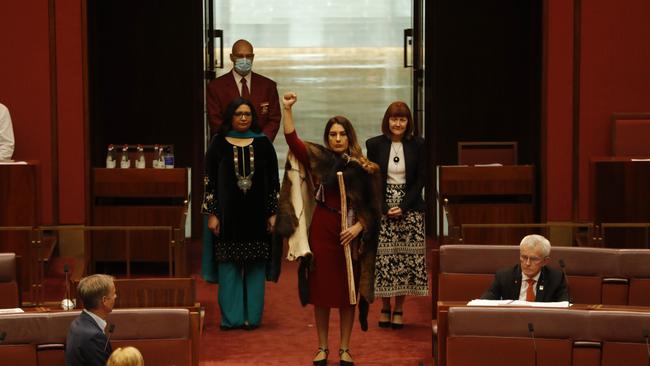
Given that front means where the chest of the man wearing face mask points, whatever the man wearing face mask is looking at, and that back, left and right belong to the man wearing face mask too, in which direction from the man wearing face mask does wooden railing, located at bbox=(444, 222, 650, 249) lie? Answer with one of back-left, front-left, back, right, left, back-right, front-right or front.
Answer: left

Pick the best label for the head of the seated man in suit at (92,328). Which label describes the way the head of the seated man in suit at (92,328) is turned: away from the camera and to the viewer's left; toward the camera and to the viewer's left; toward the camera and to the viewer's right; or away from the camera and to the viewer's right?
away from the camera and to the viewer's right

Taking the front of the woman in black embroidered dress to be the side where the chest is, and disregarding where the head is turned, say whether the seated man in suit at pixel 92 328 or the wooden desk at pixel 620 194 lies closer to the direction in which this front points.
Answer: the seated man in suit

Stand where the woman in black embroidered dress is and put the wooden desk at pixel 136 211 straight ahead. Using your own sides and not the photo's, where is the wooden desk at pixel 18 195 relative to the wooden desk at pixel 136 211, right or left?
left

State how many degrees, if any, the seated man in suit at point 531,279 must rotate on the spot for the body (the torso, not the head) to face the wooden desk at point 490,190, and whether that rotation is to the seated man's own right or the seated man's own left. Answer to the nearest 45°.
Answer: approximately 180°

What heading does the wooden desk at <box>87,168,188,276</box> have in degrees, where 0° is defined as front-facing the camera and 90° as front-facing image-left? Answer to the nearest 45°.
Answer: approximately 0°

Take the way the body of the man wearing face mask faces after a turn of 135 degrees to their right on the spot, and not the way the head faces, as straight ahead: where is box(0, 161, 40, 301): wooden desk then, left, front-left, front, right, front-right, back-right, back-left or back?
front-left
